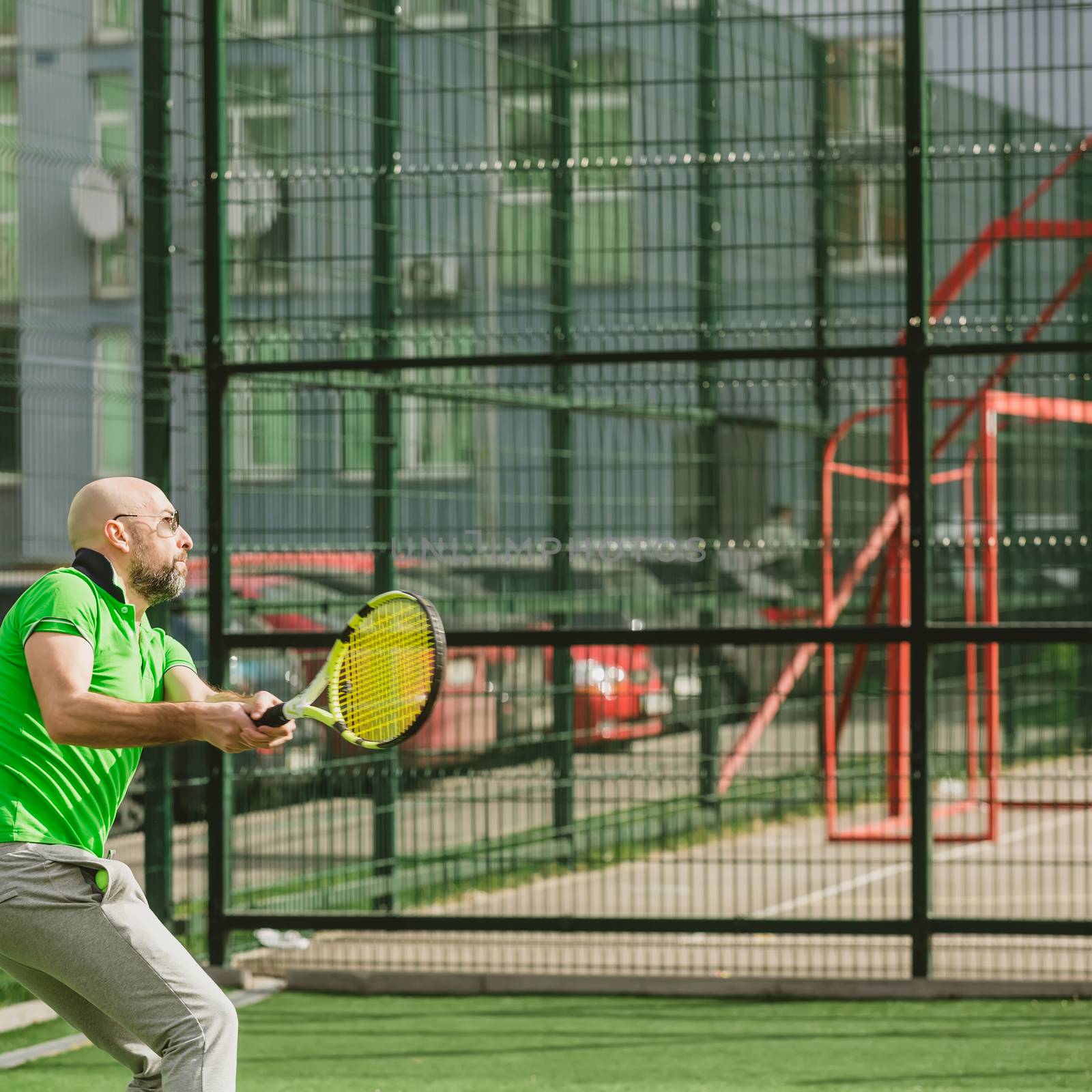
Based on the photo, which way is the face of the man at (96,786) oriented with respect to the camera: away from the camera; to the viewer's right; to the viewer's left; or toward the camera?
to the viewer's right

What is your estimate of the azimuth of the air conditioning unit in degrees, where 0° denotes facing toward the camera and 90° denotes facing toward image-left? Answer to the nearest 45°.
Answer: approximately 0°

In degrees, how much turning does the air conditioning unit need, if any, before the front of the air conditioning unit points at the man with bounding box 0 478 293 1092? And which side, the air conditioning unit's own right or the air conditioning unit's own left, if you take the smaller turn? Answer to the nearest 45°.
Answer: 0° — it already faces them

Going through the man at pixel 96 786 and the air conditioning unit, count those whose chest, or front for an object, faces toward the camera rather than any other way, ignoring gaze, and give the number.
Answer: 1

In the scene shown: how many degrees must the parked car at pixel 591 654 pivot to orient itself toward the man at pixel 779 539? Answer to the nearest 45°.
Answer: approximately 90° to its left

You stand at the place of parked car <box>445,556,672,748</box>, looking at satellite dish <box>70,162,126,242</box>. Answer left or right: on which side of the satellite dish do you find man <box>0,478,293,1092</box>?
left

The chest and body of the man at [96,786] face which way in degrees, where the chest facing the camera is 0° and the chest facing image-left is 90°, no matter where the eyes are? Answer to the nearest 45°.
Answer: approximately 270°

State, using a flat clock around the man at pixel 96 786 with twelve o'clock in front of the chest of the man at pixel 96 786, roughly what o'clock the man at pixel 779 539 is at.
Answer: the man at pixel 779 539 is roughly at 10 o'clock from the man at pixel 96 786.

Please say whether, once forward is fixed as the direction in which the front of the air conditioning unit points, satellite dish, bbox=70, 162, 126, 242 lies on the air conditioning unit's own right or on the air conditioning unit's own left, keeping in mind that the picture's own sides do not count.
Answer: on the air conditioning unit's own right
